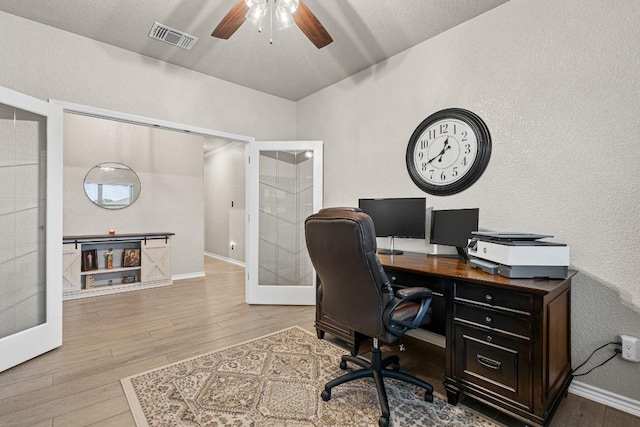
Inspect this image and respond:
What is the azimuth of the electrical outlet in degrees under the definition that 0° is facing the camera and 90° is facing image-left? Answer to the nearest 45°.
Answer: approximately 45°

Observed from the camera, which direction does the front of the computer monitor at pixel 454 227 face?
facing the viewer and to the left of the viewer

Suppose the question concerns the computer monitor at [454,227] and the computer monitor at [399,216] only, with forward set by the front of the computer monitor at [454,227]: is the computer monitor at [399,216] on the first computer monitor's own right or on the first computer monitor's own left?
on the first computer monitor's own right

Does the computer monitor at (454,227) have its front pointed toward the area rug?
yes

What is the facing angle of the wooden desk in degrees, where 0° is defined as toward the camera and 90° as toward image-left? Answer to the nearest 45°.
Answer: approximately 45°

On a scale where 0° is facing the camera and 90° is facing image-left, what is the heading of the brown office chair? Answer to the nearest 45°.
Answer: approximately 225°

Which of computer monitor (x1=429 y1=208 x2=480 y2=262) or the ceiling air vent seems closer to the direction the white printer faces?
the ceiling air vent

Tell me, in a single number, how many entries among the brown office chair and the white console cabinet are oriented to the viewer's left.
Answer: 0

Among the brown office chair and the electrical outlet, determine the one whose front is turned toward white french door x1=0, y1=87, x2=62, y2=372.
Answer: the electrical outlet
